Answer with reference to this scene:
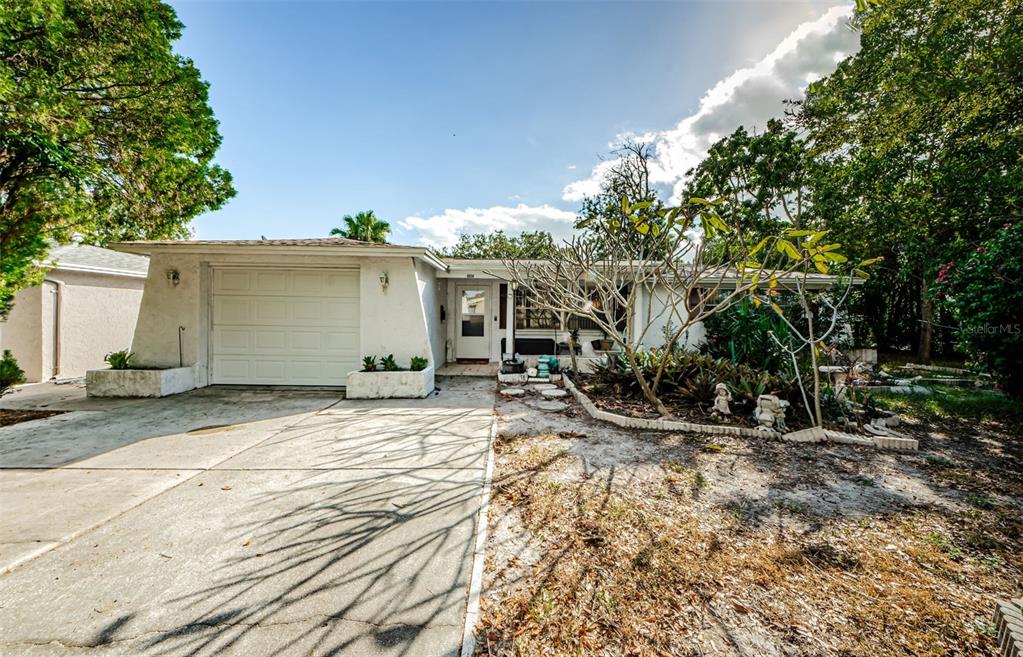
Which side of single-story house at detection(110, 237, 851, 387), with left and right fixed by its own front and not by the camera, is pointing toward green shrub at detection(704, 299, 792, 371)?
left

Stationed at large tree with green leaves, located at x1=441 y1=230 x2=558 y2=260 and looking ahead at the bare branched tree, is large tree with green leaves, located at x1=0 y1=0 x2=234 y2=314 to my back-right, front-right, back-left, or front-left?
front-right

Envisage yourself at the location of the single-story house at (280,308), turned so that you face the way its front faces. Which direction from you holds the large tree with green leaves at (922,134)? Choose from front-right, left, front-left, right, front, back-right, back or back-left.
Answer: left

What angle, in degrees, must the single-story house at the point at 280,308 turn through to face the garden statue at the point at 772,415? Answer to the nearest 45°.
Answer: approximately 45° to its left

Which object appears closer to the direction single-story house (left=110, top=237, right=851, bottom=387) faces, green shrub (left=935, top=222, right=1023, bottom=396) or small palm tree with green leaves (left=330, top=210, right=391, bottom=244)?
the green shrub

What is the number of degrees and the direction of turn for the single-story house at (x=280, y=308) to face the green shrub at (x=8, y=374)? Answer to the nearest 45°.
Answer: approximately 90° to its right

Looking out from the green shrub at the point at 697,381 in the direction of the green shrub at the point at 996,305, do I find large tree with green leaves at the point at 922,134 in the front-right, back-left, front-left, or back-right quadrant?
front-left

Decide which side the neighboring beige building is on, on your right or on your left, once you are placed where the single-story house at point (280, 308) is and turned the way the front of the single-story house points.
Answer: on your right

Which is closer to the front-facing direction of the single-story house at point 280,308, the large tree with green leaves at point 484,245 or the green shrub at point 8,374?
the green shrub

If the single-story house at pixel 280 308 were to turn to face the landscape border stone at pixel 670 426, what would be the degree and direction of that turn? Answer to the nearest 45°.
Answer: approximately 45° to its left

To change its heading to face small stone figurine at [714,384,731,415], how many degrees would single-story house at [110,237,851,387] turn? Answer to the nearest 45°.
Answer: approximately 45° to its left

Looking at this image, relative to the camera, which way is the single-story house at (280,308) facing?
toward the camera
